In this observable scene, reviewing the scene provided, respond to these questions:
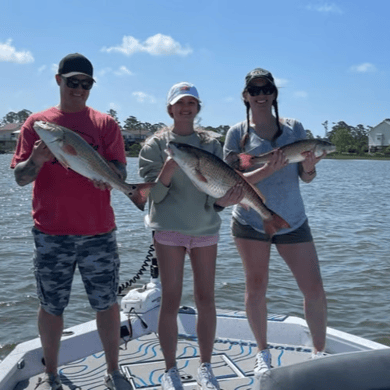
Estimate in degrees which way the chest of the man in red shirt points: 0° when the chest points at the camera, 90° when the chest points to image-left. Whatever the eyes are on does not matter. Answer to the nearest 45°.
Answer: approximately 0°

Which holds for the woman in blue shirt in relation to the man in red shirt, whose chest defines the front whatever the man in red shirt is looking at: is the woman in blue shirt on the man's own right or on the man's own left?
on the man's own left

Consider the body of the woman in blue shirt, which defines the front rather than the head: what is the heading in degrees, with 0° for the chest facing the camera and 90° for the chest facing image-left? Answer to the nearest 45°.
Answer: approximately 0°

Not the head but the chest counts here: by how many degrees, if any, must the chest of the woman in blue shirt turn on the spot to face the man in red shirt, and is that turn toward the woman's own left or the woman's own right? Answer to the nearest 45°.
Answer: approximately 90° to the woman's own right

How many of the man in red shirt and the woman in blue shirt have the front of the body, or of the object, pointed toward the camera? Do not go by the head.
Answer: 2
